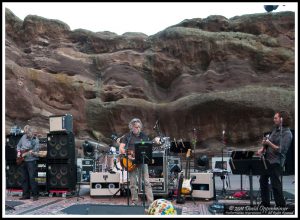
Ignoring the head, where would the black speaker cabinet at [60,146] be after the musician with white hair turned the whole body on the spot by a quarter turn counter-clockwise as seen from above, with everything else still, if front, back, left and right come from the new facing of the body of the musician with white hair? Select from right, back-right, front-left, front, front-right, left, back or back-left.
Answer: back-left

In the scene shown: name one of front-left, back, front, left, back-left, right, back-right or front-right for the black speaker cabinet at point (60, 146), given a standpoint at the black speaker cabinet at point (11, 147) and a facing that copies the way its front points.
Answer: left

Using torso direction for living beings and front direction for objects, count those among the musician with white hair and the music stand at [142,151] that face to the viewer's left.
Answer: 0

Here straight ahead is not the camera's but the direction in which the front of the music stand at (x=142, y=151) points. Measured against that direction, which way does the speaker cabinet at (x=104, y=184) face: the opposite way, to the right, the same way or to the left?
the opposite way

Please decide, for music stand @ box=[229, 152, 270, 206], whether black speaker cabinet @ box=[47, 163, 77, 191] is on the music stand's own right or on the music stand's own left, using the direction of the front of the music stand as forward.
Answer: on the music stand's own left

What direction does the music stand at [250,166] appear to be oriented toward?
away from the camera

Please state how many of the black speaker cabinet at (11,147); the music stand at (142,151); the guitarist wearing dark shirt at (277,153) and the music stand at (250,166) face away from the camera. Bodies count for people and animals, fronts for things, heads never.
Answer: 2

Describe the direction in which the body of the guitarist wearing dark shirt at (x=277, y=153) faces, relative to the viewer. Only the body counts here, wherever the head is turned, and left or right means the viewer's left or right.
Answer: facing to the left of the viewer

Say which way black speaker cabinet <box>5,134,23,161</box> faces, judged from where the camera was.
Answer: facing the viewer

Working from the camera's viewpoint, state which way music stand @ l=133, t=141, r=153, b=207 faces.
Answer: facing away from the viewer

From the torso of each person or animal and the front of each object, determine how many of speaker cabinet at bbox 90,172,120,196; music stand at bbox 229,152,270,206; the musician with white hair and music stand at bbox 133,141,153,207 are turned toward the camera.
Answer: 2

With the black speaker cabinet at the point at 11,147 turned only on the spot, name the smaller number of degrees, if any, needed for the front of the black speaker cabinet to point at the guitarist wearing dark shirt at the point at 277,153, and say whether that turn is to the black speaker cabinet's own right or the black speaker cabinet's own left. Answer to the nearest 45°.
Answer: approximately 45° to the black speaker cabinet's own left
